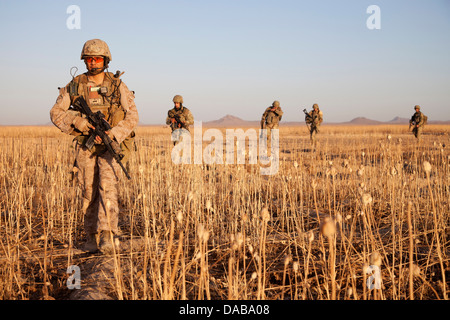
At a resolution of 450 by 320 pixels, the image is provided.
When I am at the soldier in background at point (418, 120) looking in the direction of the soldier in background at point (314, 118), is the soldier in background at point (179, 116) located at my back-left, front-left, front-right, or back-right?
front-left

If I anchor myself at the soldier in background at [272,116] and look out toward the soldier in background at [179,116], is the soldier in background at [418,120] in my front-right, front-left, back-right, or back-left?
back-left

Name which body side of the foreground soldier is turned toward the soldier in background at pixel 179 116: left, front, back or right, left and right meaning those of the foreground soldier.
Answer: back

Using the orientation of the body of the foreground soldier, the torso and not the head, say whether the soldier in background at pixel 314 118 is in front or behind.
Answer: behind

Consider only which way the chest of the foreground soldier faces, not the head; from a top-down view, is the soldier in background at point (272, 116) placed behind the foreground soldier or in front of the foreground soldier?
behind

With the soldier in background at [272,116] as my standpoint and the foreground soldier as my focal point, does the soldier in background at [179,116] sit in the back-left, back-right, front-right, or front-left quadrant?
front-right

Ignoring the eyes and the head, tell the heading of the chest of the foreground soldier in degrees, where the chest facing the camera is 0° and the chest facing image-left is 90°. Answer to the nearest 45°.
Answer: approximately 0°
